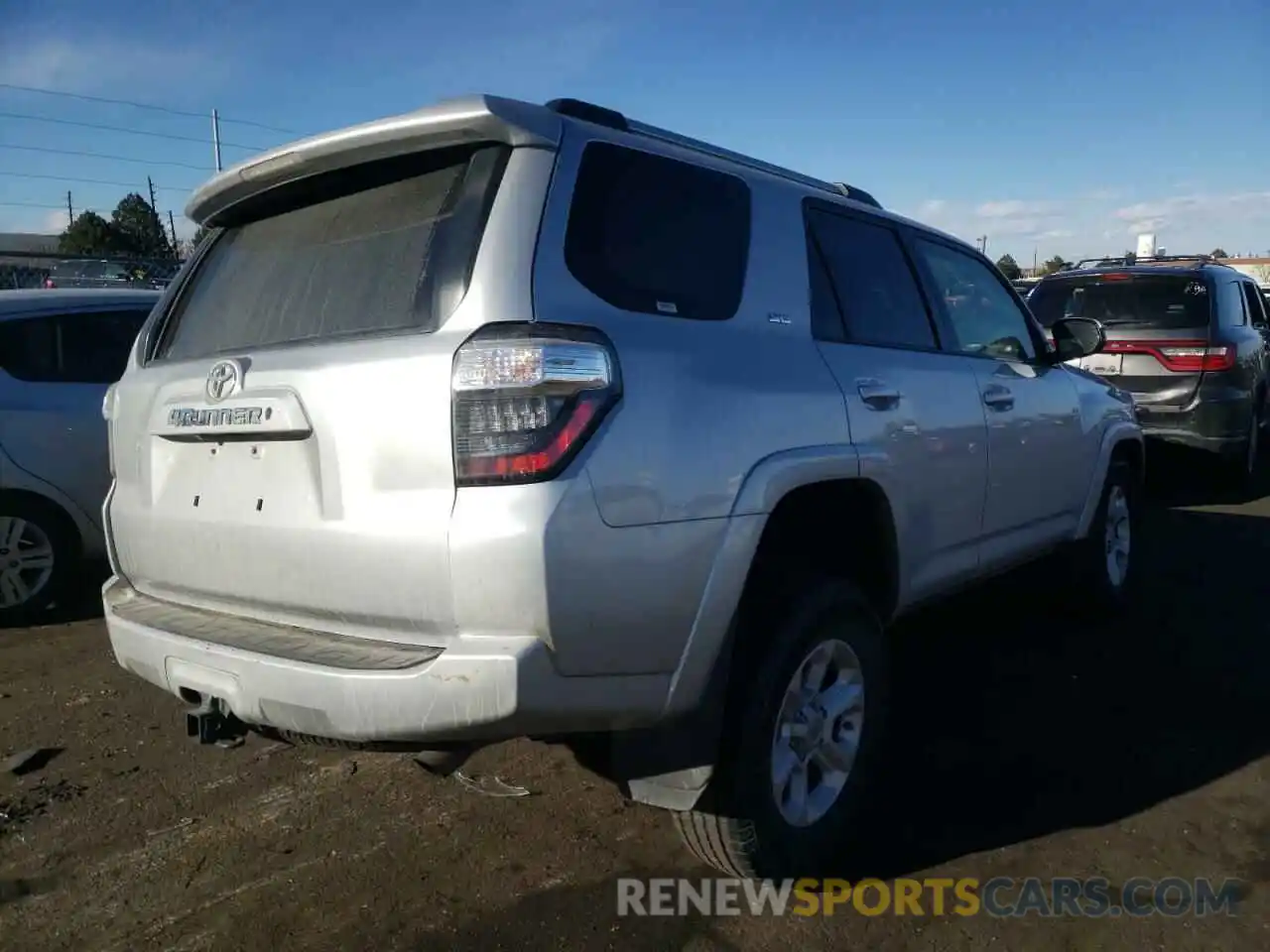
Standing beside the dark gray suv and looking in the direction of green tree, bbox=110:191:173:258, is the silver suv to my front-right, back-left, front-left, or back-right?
back-left

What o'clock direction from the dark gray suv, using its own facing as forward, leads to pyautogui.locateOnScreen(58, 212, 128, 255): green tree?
The green tree is roughly at 10 o'clock from the dark gray suv.

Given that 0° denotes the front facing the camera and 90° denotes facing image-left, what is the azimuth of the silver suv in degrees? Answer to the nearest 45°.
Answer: approximately 225°

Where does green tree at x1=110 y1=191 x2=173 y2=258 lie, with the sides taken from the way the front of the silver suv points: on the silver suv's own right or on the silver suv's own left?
on the silver suv's own left

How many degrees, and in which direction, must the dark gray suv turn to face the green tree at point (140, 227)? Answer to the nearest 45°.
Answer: approximately 45° to its left

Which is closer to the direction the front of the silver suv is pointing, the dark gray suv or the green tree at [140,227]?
the dark gray suv

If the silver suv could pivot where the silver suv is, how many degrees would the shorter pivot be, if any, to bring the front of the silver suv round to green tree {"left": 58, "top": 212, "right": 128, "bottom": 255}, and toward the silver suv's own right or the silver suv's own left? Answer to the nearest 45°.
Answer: approximately 90° to the silver suv's own left

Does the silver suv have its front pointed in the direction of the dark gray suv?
yes

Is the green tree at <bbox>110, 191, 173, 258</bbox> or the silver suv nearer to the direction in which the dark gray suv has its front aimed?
the green tree

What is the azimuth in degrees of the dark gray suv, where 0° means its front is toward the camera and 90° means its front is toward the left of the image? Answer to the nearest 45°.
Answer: approximately 180°
